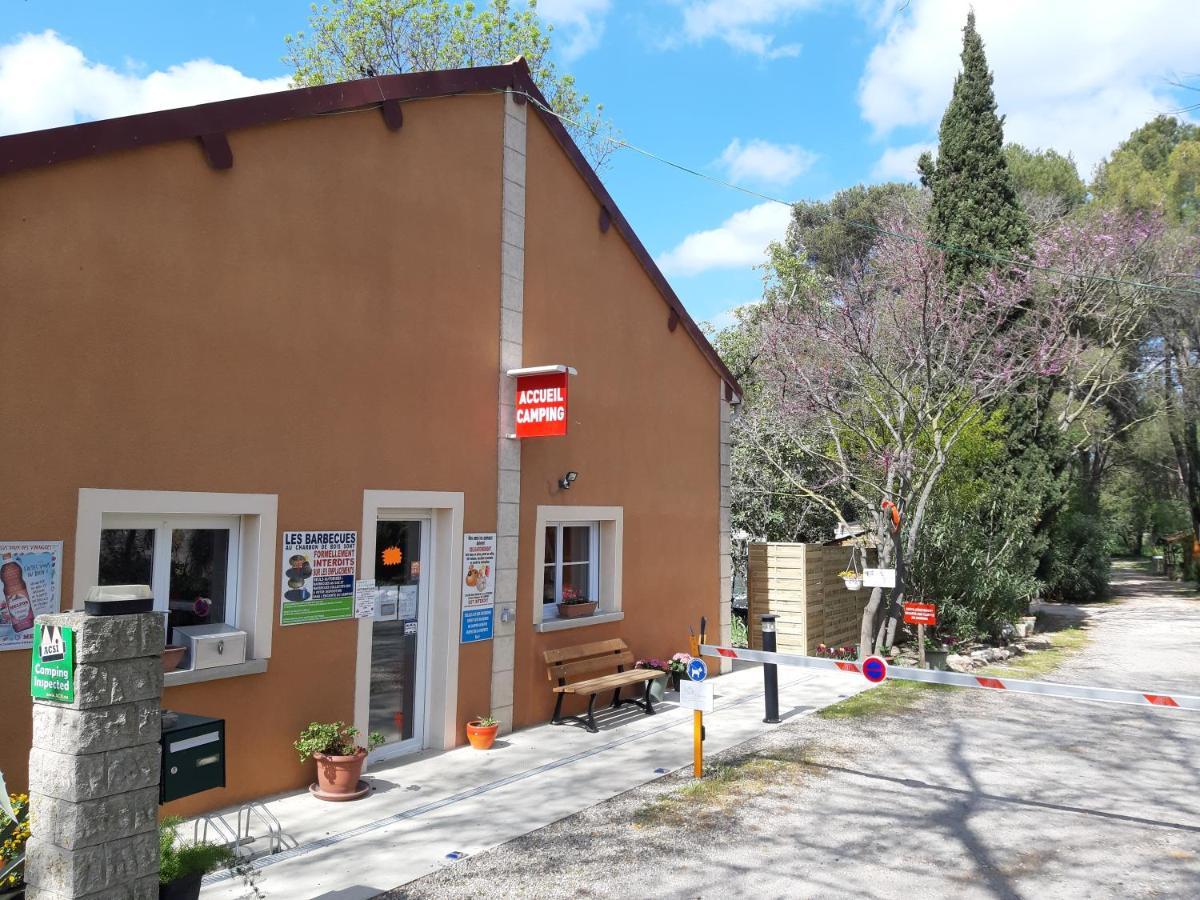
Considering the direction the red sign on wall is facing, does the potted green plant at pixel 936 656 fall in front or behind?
behind

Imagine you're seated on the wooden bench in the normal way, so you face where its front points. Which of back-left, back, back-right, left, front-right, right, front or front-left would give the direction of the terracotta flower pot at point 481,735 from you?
right

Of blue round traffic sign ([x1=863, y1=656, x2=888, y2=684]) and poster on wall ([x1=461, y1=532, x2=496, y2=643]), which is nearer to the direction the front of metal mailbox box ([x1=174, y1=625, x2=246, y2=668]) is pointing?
the blue round traffic sign

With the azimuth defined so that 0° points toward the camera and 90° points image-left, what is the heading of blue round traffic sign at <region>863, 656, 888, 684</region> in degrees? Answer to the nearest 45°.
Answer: approximately 0°

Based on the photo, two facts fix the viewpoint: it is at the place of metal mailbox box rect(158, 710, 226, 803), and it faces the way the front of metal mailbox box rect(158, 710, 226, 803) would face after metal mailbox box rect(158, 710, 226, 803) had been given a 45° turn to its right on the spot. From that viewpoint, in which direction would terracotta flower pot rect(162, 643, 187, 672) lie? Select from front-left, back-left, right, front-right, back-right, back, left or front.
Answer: back

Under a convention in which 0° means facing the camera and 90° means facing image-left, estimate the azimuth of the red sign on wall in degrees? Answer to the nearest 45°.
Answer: approximately 45°

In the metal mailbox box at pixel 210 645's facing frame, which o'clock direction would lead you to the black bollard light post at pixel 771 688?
The black bollard light post is roughly at 10 o'clock from the metal mailbox box.

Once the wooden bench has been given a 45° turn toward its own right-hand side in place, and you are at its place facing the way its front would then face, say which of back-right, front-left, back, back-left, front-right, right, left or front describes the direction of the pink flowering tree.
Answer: back-left

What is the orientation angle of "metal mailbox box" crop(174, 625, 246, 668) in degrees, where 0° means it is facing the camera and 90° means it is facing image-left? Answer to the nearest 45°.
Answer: approximately 315°

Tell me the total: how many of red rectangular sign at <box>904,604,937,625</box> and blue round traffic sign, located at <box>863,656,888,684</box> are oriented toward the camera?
2

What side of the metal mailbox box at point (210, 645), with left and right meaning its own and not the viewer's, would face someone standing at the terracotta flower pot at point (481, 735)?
left

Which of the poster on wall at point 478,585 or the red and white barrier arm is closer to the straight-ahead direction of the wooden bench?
the red and white barrier arm

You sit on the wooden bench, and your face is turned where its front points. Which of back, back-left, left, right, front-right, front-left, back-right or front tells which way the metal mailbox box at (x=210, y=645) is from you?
right
